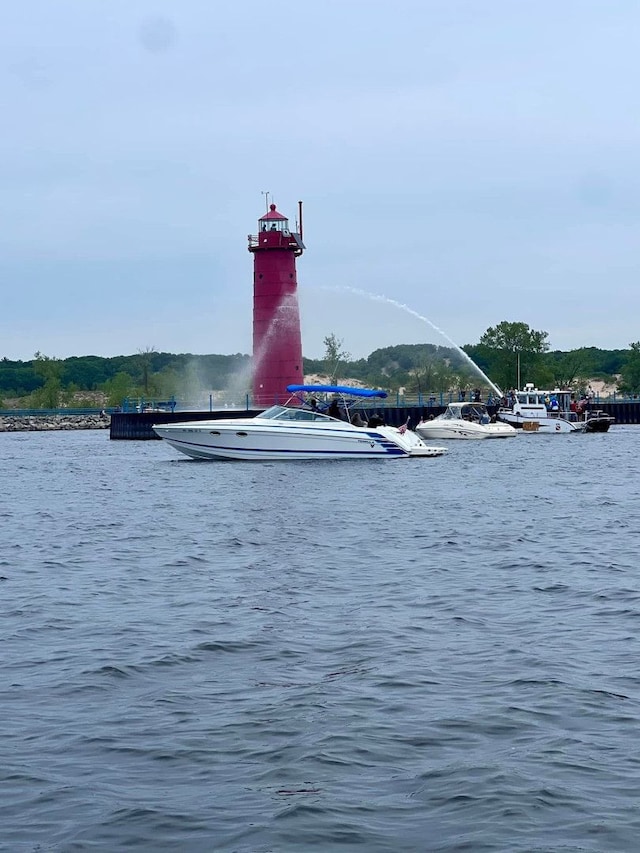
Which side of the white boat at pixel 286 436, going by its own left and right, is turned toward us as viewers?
left
